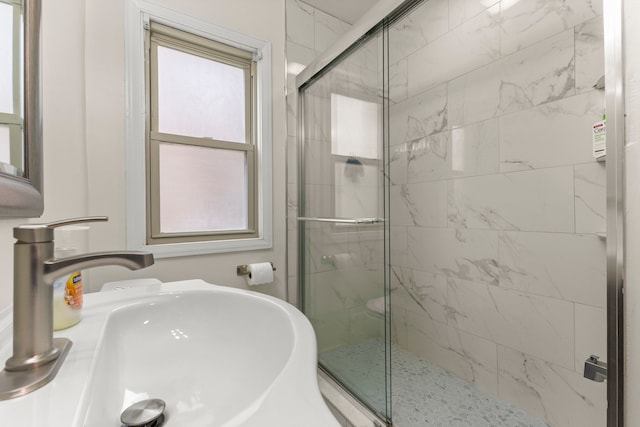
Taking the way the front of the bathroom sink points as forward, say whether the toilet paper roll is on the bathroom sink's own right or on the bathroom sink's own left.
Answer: on the bathroom sink's own left

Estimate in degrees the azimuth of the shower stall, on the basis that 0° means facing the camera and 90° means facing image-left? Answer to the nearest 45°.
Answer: approximately 45°

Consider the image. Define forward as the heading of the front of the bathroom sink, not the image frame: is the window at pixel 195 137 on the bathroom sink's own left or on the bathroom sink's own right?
on the bathroom sink's own left

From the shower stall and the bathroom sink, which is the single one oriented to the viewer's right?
the bathroom sink

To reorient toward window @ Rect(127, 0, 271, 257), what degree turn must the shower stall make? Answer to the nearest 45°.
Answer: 0° — it already faces it

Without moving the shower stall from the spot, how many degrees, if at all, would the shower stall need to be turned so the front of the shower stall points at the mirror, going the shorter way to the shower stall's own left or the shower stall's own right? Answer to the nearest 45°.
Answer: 0° — it already faces it

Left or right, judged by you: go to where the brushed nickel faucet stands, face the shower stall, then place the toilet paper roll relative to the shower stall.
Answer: left

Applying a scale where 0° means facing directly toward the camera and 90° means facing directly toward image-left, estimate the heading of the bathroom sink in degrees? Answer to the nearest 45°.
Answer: approximately 270°

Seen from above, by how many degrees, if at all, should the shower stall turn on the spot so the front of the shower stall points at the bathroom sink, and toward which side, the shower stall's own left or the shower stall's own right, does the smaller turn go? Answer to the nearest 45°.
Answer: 0° — it already faces it

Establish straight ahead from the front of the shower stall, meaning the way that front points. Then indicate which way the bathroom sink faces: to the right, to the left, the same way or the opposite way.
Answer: the opposite way
